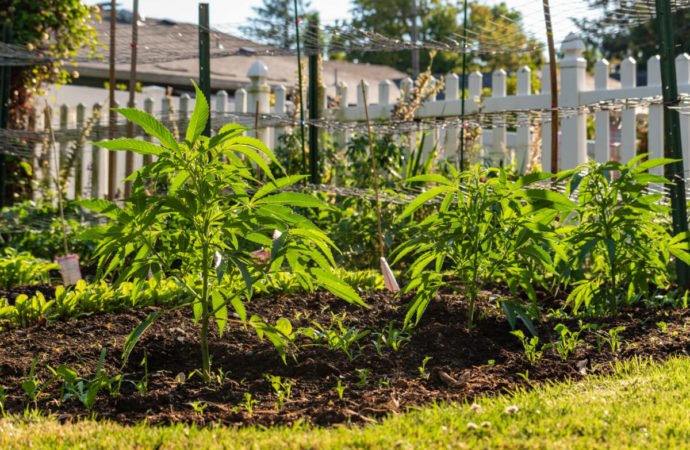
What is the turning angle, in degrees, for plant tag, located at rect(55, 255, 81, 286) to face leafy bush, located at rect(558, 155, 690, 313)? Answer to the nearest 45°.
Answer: approximately 45° to its left

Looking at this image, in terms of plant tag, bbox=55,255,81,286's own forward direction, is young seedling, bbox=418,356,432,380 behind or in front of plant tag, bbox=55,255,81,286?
in front

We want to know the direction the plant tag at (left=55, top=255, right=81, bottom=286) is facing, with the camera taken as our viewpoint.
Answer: facing the viewer

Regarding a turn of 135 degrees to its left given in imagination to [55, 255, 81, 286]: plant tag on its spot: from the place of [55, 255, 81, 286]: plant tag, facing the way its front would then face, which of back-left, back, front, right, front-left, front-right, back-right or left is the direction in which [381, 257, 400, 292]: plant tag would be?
right

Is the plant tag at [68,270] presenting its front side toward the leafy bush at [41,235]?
no

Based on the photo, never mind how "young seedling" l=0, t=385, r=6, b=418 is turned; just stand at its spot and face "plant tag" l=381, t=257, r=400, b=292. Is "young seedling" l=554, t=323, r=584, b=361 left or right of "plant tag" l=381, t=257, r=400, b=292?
right

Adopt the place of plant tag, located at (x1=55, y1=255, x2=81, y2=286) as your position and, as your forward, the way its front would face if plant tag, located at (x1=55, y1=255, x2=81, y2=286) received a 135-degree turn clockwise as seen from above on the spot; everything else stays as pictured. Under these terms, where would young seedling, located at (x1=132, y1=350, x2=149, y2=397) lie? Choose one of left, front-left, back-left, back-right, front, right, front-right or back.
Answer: back-left

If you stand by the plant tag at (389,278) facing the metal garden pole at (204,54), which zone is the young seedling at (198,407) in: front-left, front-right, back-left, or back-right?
back-left

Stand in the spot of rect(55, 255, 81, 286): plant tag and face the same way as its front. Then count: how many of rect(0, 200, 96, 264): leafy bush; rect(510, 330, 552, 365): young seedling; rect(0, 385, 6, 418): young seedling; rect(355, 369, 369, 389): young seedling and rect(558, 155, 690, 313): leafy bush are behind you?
1

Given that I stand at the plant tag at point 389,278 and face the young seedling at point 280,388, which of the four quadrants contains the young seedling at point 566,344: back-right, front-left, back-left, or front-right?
front-left

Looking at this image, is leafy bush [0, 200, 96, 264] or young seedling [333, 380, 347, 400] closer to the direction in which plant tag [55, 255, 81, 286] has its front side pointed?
the young seedling

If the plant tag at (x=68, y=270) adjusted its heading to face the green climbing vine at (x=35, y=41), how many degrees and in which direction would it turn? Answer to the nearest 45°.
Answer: approximately 180°

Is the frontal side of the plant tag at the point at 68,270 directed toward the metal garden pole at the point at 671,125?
no

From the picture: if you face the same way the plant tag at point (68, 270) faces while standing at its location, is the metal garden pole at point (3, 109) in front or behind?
behind

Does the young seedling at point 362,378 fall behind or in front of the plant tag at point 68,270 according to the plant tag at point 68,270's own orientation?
in front

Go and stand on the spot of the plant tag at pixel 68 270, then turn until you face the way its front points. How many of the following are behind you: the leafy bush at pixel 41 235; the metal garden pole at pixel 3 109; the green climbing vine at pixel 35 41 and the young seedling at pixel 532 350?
3

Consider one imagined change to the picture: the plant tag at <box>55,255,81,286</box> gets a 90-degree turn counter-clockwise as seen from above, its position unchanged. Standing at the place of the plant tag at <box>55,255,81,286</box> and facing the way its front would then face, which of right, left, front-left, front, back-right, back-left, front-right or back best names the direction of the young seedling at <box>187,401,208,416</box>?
right

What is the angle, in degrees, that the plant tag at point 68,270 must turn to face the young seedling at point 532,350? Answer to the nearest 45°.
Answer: approximately 45° to its left
